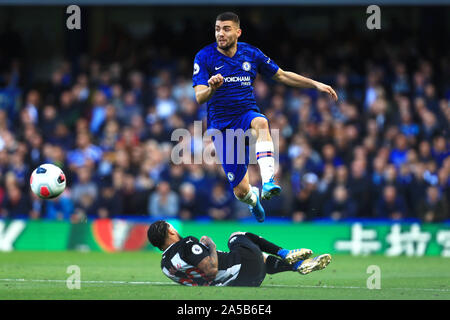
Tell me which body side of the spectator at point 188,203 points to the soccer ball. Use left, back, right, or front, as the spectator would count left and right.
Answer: front

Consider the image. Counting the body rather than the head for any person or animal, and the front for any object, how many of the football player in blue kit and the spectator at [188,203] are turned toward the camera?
2

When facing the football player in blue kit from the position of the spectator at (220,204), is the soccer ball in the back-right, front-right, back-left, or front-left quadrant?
front-right

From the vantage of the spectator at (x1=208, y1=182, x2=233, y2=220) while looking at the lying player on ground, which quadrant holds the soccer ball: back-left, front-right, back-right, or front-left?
front-right

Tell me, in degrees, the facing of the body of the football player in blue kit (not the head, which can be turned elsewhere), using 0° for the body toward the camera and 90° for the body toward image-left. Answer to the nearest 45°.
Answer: approximately 0°

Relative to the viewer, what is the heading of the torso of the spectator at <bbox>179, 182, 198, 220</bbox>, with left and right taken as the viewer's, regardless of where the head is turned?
facing the viewer

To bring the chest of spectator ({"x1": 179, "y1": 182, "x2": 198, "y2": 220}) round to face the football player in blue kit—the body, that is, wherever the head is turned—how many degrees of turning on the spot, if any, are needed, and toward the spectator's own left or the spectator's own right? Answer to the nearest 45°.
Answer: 0° — they already face them

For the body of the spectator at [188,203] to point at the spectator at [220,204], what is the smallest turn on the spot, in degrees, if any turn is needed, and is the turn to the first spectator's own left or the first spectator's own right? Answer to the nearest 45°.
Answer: approximately 90° to the first spectator's own left

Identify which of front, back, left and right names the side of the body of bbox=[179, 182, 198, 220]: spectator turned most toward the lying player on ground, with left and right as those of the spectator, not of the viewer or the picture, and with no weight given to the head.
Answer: front

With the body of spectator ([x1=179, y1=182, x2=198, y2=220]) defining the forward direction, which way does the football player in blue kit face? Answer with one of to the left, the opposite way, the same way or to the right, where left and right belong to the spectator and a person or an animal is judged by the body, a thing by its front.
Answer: the same way

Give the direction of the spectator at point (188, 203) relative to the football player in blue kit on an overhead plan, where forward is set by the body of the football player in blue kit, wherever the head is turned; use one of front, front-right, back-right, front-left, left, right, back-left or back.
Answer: back
